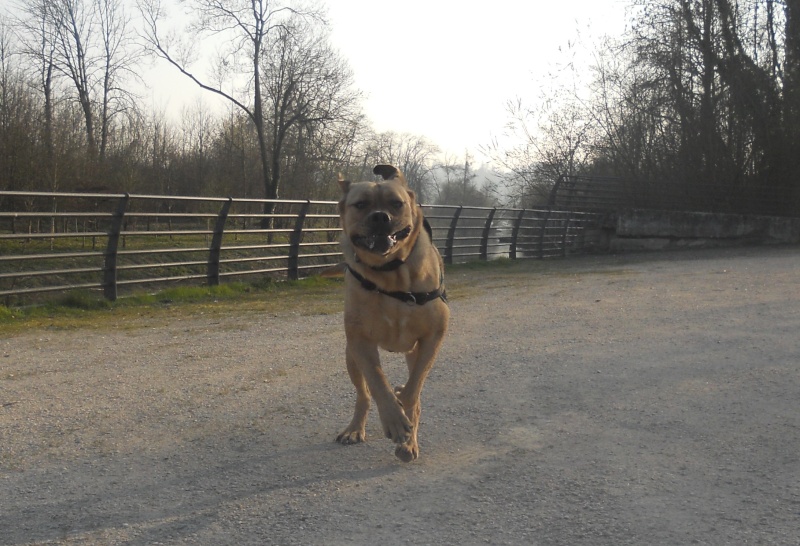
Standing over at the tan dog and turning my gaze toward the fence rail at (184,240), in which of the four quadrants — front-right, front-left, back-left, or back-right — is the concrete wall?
front-right

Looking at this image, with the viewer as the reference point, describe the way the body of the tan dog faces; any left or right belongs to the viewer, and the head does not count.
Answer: facing the viewer

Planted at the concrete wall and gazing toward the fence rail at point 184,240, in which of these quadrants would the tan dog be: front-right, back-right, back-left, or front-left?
front-left

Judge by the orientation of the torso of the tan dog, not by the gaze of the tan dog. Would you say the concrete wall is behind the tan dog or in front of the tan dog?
behind

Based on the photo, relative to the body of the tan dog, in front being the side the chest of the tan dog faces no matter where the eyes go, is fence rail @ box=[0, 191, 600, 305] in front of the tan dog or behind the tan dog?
behind
